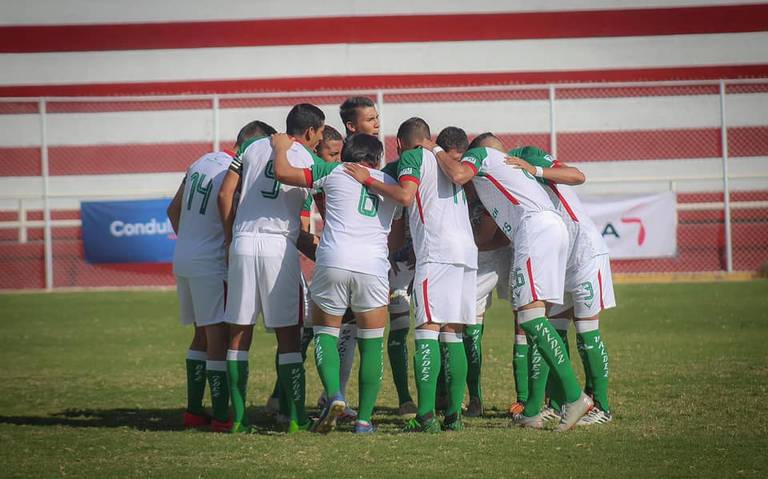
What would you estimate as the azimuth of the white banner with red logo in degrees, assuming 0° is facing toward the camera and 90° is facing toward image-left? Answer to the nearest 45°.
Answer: approximately 0°

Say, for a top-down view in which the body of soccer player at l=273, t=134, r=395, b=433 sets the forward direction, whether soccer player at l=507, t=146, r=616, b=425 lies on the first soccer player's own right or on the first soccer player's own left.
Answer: on the first soccer player's own right

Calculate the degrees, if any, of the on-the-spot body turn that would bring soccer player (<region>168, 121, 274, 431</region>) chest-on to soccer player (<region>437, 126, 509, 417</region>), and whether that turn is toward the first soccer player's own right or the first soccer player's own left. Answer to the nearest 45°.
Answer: approximately 45° to the first soccer player's own right

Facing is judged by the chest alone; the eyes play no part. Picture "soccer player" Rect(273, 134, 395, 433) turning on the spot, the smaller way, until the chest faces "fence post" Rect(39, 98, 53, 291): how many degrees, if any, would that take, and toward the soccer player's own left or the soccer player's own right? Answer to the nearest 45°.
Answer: approximately 45° to the soccer player's own left

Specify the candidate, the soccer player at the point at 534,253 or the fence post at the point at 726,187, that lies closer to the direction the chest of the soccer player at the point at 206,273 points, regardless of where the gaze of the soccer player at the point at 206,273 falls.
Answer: the fence post

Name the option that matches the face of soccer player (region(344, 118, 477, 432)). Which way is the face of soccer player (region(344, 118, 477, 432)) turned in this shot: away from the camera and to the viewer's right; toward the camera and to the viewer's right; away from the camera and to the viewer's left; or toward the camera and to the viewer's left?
away from the camera and to the viewer's left

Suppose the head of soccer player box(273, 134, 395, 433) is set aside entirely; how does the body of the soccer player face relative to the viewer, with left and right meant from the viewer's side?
facing away from the viewer

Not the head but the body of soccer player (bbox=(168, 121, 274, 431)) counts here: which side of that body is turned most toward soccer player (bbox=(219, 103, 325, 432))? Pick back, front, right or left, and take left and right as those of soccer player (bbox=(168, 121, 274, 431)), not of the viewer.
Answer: right

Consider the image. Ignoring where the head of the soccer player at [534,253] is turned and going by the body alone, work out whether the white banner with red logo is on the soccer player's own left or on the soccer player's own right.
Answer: on the soccer player's own right
